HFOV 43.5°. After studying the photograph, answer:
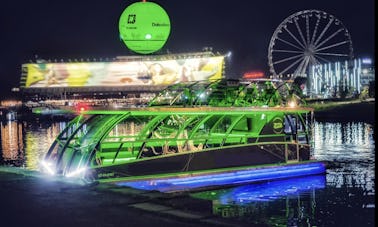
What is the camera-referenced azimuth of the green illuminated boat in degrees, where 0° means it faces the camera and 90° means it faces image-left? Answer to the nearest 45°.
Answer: approximately 45°
